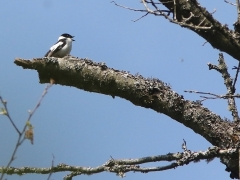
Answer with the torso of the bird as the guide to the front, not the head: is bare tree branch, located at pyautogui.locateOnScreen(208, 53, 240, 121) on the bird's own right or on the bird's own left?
on the bird's own left

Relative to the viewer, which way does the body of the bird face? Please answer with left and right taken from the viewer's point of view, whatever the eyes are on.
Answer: facing to the right of the viewer

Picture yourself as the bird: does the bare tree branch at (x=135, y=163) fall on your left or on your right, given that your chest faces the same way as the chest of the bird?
on your right
